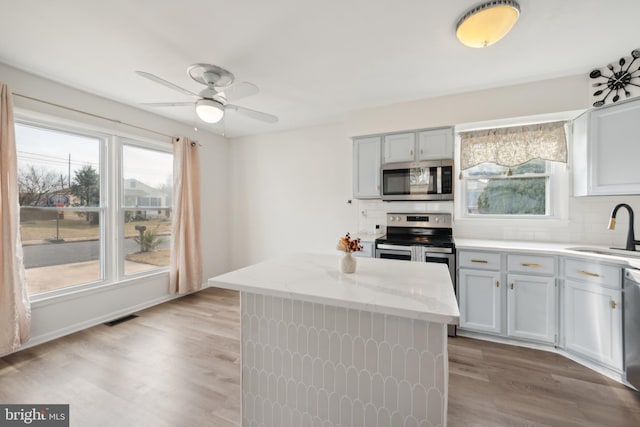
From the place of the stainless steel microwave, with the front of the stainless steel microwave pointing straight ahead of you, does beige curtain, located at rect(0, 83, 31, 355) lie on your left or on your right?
on your right

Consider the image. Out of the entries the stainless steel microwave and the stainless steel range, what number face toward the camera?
2

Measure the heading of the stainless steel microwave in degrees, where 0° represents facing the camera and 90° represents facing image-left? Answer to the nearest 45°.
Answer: approximately 0°

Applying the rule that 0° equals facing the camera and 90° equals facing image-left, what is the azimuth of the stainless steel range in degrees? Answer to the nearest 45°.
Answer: approximately 0°

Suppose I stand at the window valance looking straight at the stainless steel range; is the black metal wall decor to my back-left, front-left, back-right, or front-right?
back-left

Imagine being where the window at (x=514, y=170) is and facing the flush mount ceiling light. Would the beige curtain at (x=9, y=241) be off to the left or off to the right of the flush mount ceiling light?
right

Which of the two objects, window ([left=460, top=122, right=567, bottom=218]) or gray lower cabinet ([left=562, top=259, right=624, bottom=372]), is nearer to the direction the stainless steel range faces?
the gray lower cabinet

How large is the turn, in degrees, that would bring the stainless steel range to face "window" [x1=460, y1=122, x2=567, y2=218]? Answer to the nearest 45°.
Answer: approximately 90° to its left

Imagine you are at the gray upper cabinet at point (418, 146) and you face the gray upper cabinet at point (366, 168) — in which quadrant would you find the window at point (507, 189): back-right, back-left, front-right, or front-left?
back-right

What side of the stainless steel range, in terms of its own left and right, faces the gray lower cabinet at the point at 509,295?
left

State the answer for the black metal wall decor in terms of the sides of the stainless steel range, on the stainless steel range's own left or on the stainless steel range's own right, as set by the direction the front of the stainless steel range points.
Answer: on the stainless steel range's own left
